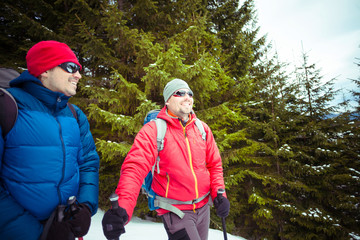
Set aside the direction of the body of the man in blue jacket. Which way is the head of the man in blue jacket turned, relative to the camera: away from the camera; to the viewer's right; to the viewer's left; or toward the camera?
to the viewer's right

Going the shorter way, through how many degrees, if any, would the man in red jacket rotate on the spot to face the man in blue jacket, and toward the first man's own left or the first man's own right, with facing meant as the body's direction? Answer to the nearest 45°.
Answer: approximately 90° to the first man's own right

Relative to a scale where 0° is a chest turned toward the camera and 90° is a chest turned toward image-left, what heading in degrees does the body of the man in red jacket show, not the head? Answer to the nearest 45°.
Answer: approximately 315°

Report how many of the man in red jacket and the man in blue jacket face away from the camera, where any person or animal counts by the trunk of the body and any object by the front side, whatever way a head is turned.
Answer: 0

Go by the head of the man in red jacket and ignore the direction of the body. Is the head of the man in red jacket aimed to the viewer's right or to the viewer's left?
to the viewer's right

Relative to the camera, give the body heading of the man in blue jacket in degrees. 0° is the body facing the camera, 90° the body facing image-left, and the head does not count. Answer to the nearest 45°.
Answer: approximately 315°
